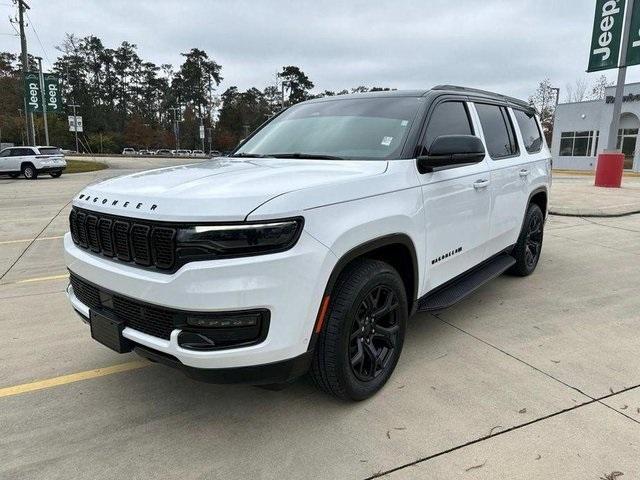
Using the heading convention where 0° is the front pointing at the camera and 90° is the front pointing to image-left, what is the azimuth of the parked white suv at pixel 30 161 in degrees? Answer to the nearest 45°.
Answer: approximately 135°

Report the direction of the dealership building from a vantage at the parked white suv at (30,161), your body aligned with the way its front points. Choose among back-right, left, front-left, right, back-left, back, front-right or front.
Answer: back-right

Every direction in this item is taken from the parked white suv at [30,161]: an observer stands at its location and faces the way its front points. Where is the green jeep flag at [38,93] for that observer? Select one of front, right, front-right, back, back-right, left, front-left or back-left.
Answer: front-right

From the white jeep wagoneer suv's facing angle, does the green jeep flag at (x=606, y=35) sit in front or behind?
behind

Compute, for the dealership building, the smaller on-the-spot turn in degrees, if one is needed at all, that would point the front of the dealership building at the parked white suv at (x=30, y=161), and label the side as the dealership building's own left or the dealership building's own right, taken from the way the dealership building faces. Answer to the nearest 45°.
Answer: approximately 45° to the dealership building's own right

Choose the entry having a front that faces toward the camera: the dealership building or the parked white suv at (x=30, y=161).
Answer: the dealership building

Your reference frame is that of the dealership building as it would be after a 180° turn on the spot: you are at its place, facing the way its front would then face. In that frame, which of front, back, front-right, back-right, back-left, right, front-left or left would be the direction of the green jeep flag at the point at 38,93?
back-left

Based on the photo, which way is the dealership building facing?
toward the camera

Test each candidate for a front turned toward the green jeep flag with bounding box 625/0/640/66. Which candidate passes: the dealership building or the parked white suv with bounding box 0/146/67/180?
the dealership building

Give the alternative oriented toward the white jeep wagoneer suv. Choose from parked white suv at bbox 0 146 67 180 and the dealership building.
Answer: the dealership building

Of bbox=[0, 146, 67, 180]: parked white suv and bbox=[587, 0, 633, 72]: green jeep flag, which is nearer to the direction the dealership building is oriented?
the green jeep flag

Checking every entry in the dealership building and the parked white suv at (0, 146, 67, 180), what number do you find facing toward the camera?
1

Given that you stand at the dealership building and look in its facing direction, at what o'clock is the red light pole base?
The red light pole base is roughly at 12 o'clock from the dealership building.

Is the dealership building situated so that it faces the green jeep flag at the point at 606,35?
yes

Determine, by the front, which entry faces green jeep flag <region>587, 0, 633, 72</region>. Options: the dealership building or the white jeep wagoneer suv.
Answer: the dealership building
